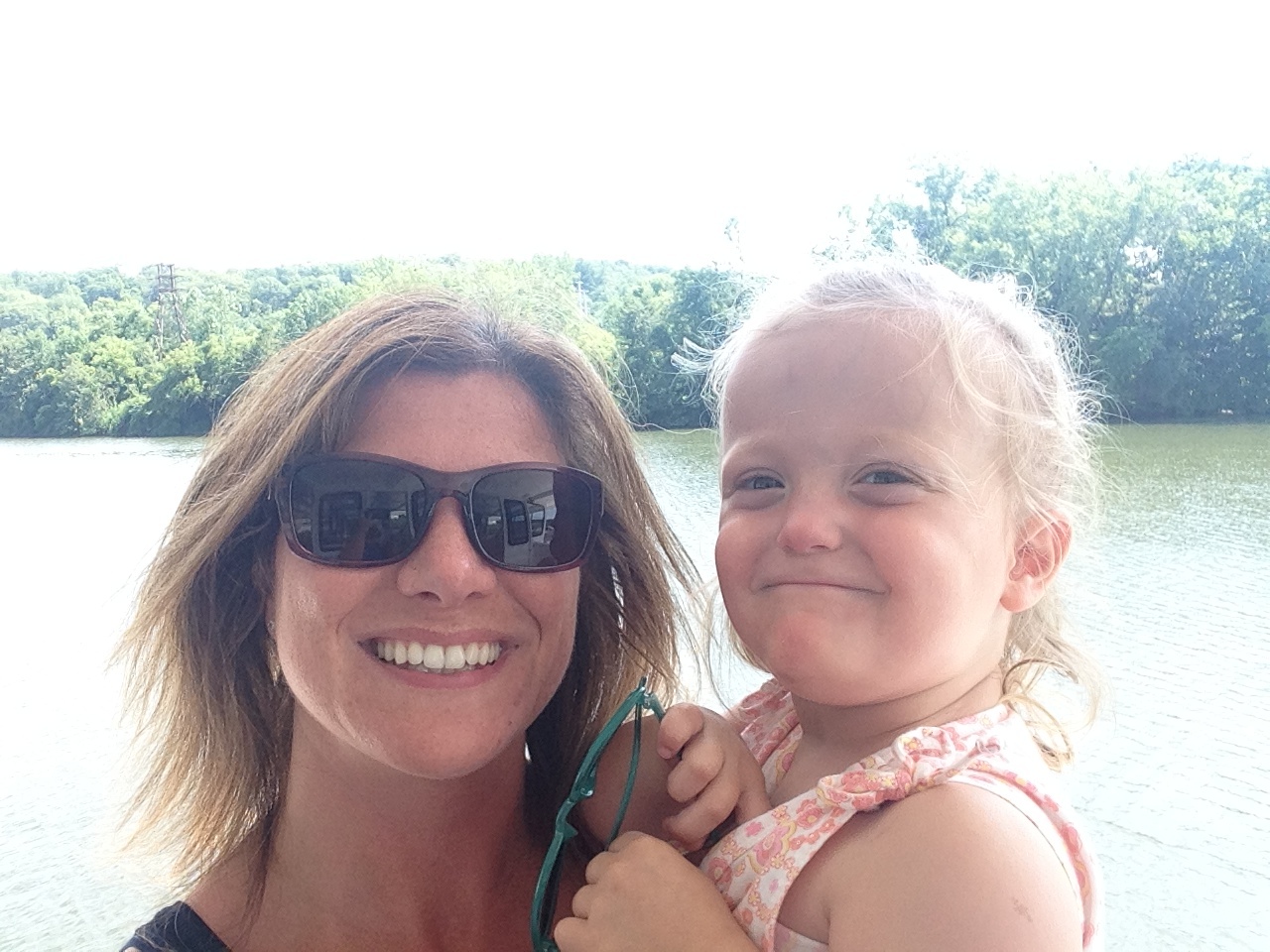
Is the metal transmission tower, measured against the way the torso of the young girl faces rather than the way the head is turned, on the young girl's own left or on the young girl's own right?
on the young girl's own right

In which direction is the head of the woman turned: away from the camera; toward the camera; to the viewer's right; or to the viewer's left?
toward the camera

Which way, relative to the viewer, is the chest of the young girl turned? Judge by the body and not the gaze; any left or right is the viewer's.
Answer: facing the viewer and to the left of the viewer

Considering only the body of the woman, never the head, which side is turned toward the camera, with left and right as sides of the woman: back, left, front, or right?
front
